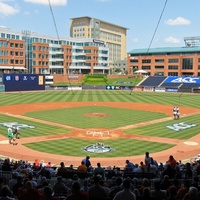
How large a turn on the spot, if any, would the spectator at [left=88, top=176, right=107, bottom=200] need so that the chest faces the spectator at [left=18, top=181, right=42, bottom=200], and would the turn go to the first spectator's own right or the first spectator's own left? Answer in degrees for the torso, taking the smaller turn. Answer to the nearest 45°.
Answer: approximately 135° to the first spectator's own left

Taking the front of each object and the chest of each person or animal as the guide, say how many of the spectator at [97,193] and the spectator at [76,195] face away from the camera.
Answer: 2

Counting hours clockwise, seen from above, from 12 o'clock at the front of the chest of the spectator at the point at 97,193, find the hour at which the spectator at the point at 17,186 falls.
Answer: the spectator at the point at 17,186 is roughly at 10 o'clock from the spectator at the point at 97,193.

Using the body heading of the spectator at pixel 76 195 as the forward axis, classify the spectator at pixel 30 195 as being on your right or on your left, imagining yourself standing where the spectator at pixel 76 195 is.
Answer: on your left

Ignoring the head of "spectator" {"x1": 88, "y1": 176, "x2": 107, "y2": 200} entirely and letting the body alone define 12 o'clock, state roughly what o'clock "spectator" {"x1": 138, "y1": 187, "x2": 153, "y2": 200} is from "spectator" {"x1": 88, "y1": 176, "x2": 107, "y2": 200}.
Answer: "spectator" {"x1": 138, "y1": 187, "x2": 153, "y2": 200} is roughly at 4 o'clock from "spectator" {"x1": 88, "y1": 176, "x2": 107, "y2": 200}.

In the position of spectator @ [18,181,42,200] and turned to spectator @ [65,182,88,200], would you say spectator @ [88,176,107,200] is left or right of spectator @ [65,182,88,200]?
left

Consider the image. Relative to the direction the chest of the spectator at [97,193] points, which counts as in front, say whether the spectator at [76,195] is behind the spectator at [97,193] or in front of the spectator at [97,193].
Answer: behind

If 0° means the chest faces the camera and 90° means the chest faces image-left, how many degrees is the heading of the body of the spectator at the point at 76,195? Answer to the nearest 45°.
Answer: approximately 180°

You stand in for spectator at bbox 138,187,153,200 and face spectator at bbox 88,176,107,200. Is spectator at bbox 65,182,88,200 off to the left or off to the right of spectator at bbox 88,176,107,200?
left

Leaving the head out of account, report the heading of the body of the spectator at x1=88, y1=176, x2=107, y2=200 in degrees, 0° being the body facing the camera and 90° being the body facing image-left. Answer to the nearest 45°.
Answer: approximately 180°
